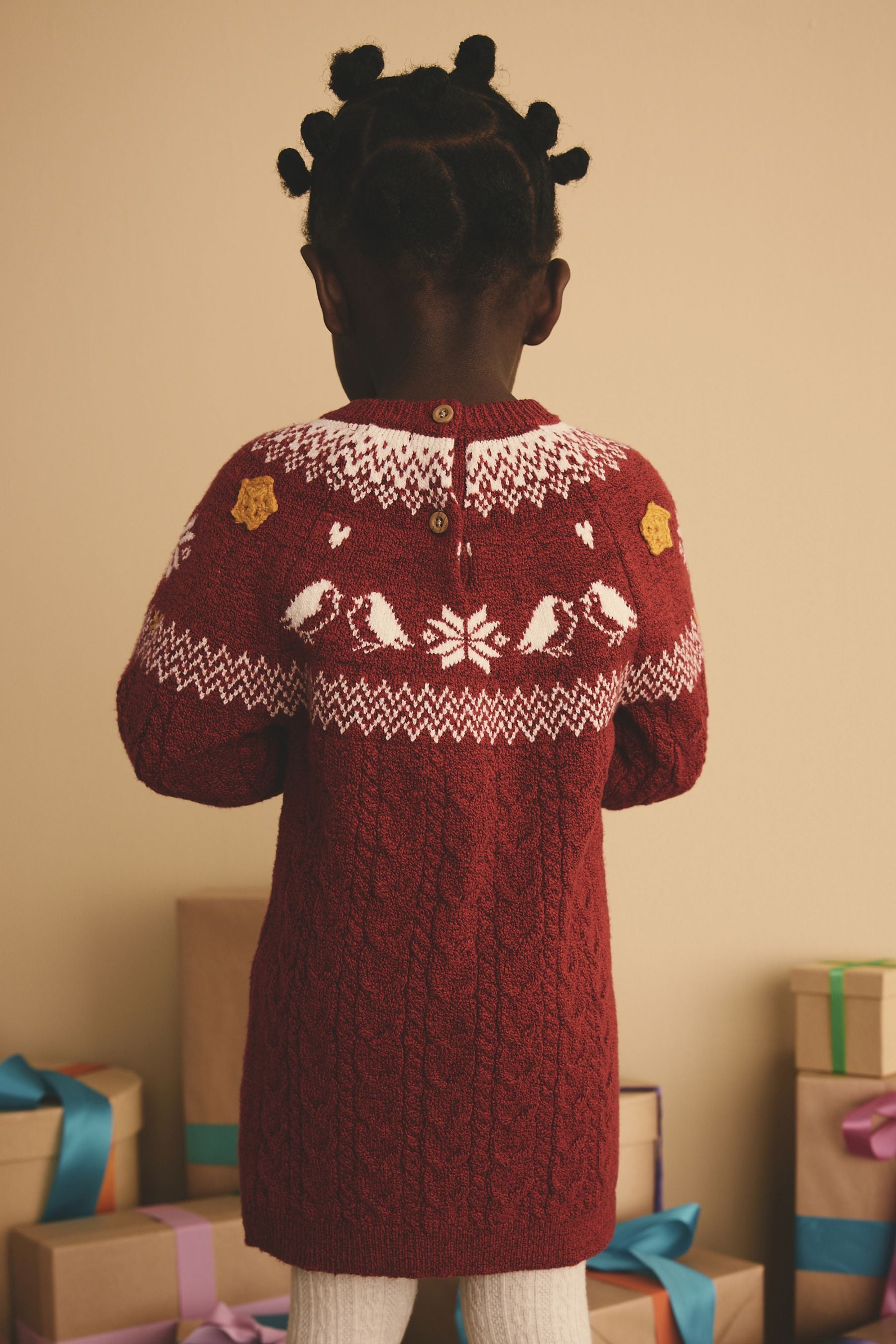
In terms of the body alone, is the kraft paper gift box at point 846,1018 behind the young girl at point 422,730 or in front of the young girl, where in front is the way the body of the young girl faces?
in front

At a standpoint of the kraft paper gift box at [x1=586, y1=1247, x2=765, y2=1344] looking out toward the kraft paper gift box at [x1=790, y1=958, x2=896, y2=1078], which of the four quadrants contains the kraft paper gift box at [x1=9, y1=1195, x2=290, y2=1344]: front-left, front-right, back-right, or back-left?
back-left

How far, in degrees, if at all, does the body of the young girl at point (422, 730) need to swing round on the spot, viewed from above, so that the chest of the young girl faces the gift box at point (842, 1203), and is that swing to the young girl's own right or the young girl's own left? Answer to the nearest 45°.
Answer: approximately 45° to the young girl's own right

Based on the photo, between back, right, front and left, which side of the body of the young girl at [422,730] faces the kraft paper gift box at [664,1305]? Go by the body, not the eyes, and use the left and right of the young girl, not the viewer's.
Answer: front

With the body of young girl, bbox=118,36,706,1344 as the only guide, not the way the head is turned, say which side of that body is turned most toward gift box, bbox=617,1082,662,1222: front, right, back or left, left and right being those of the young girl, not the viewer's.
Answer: front

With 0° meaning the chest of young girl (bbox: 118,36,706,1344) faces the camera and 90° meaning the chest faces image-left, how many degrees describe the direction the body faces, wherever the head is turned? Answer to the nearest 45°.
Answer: approximately 180°
